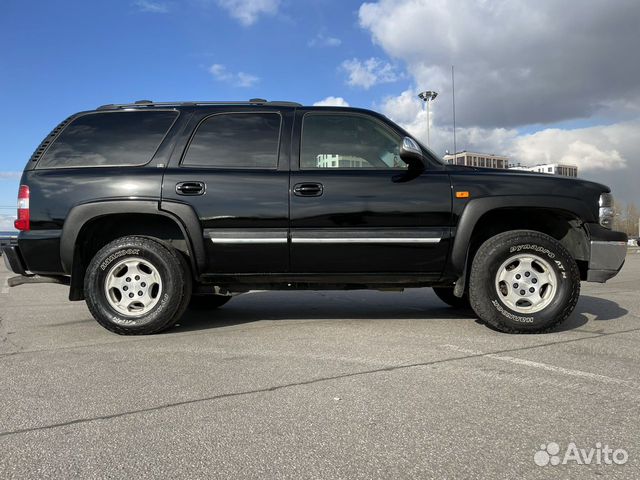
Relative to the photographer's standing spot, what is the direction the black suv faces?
facing to the right of the viewer
